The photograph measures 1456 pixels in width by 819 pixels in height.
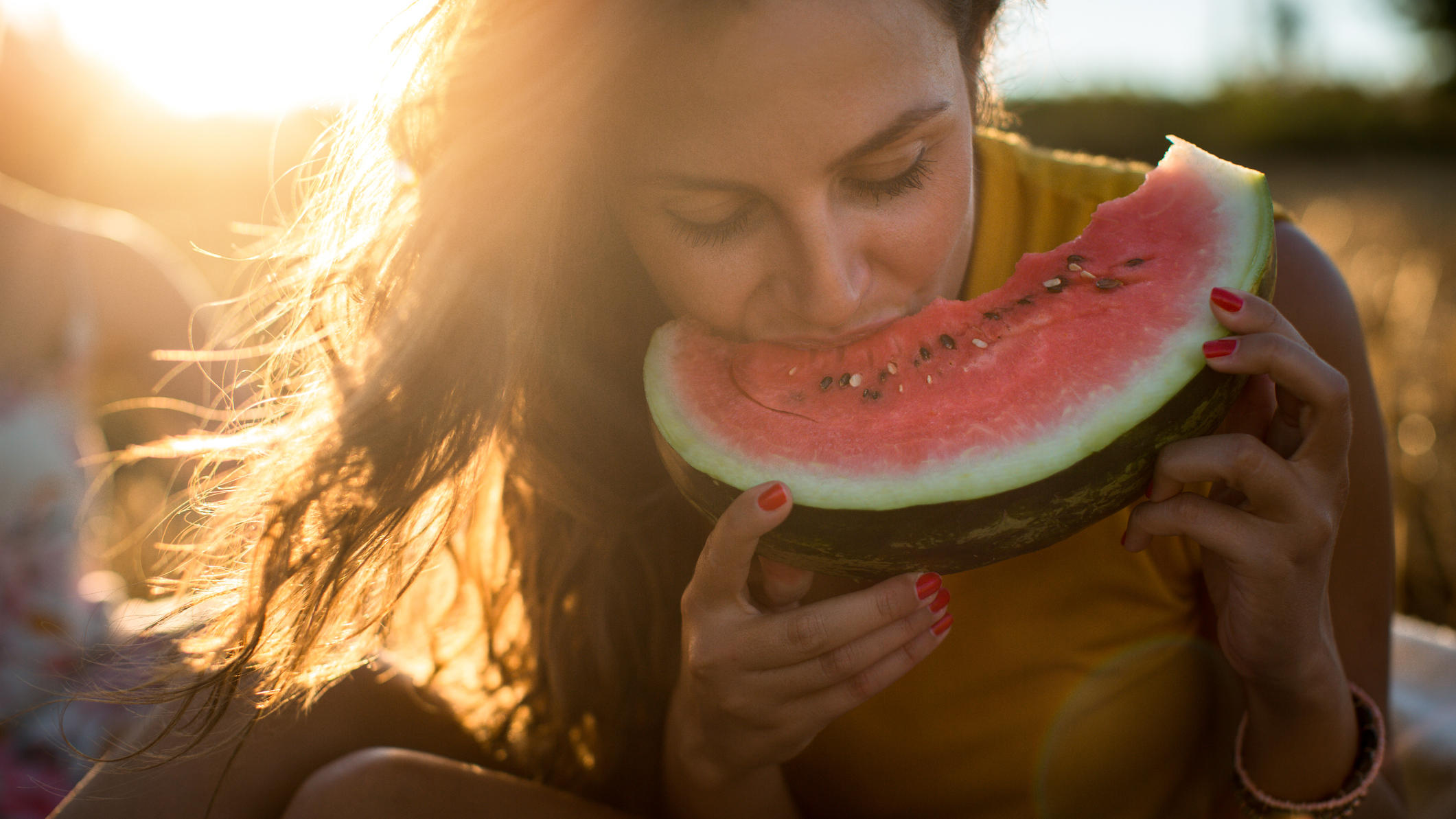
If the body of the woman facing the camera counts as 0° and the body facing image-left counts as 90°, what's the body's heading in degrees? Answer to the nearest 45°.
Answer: approximately 0°
